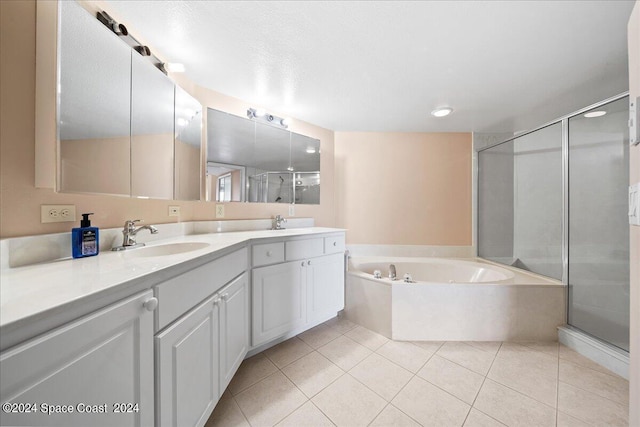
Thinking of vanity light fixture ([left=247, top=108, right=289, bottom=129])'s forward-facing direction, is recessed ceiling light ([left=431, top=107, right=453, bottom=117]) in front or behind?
in front

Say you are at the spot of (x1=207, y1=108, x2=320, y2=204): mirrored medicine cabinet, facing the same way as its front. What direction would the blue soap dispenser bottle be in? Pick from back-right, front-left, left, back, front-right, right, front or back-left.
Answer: right

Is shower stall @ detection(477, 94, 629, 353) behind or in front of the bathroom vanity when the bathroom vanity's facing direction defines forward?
in front

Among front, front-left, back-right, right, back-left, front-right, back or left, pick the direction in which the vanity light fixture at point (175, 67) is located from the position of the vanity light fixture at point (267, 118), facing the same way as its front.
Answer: right

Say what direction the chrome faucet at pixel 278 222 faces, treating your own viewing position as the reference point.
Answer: facing the viewer and to the right of the viewer

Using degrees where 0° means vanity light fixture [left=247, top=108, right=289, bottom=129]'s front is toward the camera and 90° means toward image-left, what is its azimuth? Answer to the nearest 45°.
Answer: approximately 315°

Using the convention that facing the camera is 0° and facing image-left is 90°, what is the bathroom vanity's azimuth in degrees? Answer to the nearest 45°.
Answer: approximately 315°

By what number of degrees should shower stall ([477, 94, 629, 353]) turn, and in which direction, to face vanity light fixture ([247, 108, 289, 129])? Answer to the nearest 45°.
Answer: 0° — it already faces it

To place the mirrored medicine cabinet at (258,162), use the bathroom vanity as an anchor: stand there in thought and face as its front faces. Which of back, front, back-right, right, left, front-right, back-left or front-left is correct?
left
